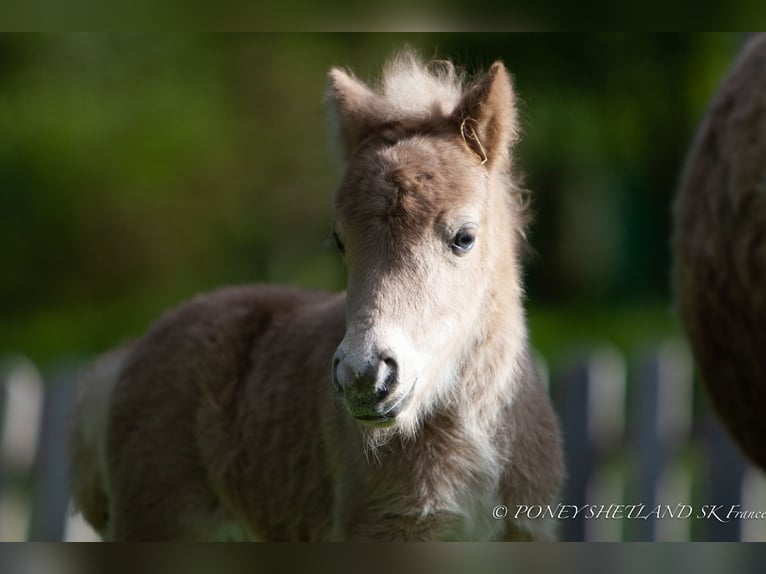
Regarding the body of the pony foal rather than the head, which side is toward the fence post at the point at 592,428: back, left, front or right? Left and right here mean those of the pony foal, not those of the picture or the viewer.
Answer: left

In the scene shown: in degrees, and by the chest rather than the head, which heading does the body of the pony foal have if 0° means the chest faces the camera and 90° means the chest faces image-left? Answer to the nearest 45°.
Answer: approximately 315°

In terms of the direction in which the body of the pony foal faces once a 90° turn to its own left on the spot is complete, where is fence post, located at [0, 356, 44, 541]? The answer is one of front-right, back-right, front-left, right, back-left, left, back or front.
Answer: left
